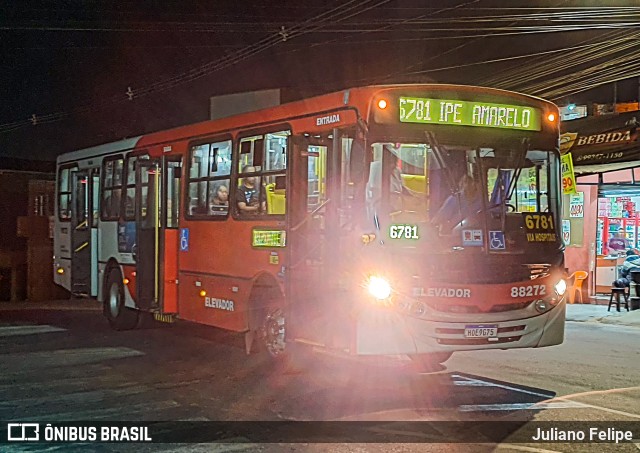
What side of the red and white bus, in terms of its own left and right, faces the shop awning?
left

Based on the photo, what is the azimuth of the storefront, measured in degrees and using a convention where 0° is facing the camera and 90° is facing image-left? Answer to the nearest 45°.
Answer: approximately 0°

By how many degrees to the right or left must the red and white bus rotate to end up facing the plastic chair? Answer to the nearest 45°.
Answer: approximately 90° to its left
